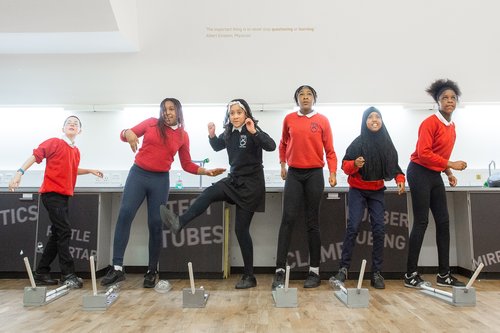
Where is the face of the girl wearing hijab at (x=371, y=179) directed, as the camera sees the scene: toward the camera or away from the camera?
toward the camera

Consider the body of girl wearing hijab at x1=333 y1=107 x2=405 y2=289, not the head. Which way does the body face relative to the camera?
toward the camera
